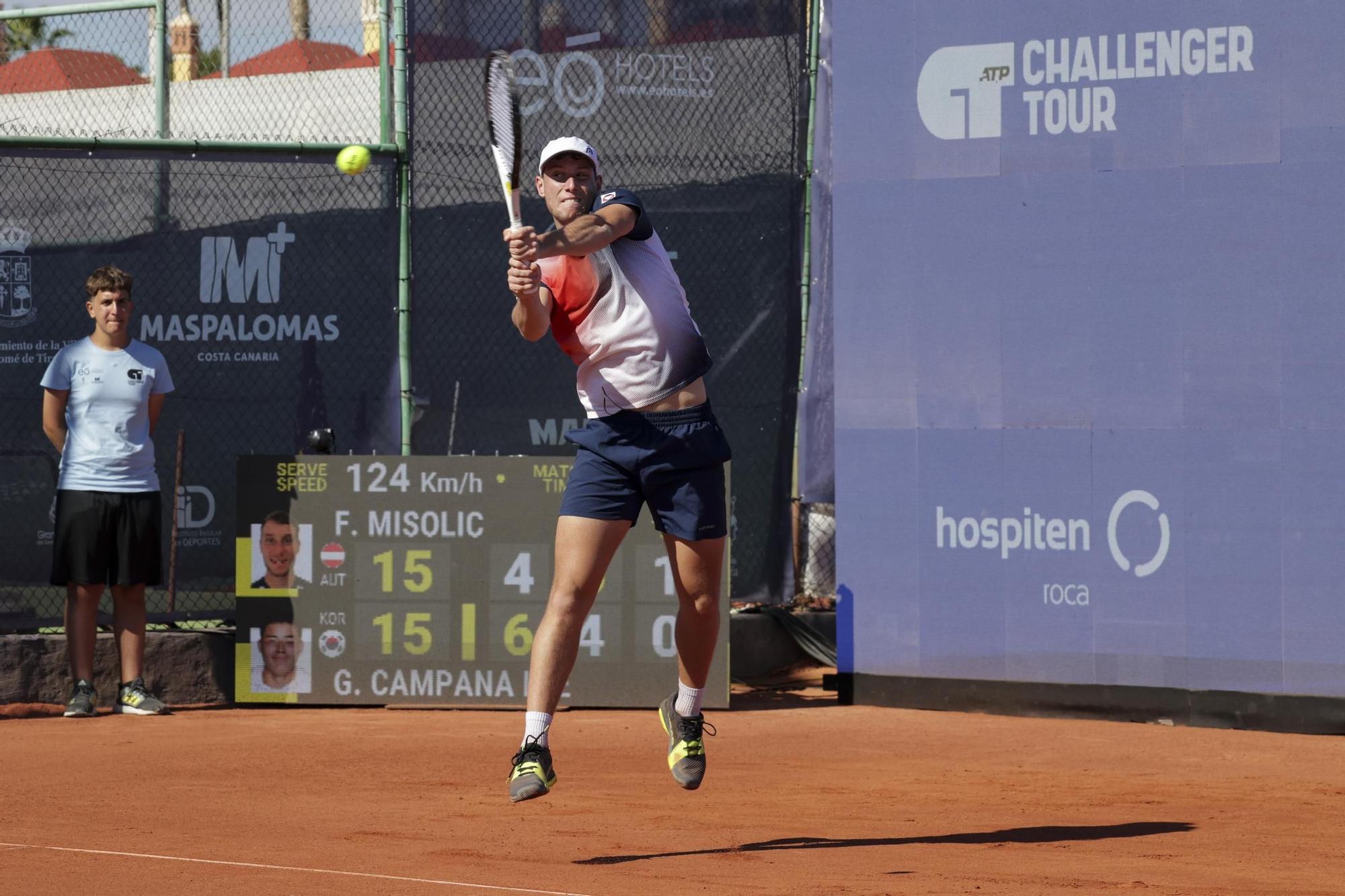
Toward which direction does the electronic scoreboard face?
toward the camera

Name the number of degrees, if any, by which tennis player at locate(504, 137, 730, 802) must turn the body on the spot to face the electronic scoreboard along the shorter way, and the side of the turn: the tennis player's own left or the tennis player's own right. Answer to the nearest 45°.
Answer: approximately 180°

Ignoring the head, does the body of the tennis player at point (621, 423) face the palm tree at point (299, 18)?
no

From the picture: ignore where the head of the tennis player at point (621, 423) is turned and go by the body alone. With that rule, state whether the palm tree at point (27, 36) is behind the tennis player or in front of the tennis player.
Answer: behind

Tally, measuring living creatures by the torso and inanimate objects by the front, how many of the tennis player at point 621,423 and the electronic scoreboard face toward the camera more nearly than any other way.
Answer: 2

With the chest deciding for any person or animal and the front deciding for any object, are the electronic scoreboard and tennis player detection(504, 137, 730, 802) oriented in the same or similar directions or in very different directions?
same or similar directions

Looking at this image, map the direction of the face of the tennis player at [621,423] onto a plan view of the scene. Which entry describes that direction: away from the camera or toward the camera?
toward the camera
